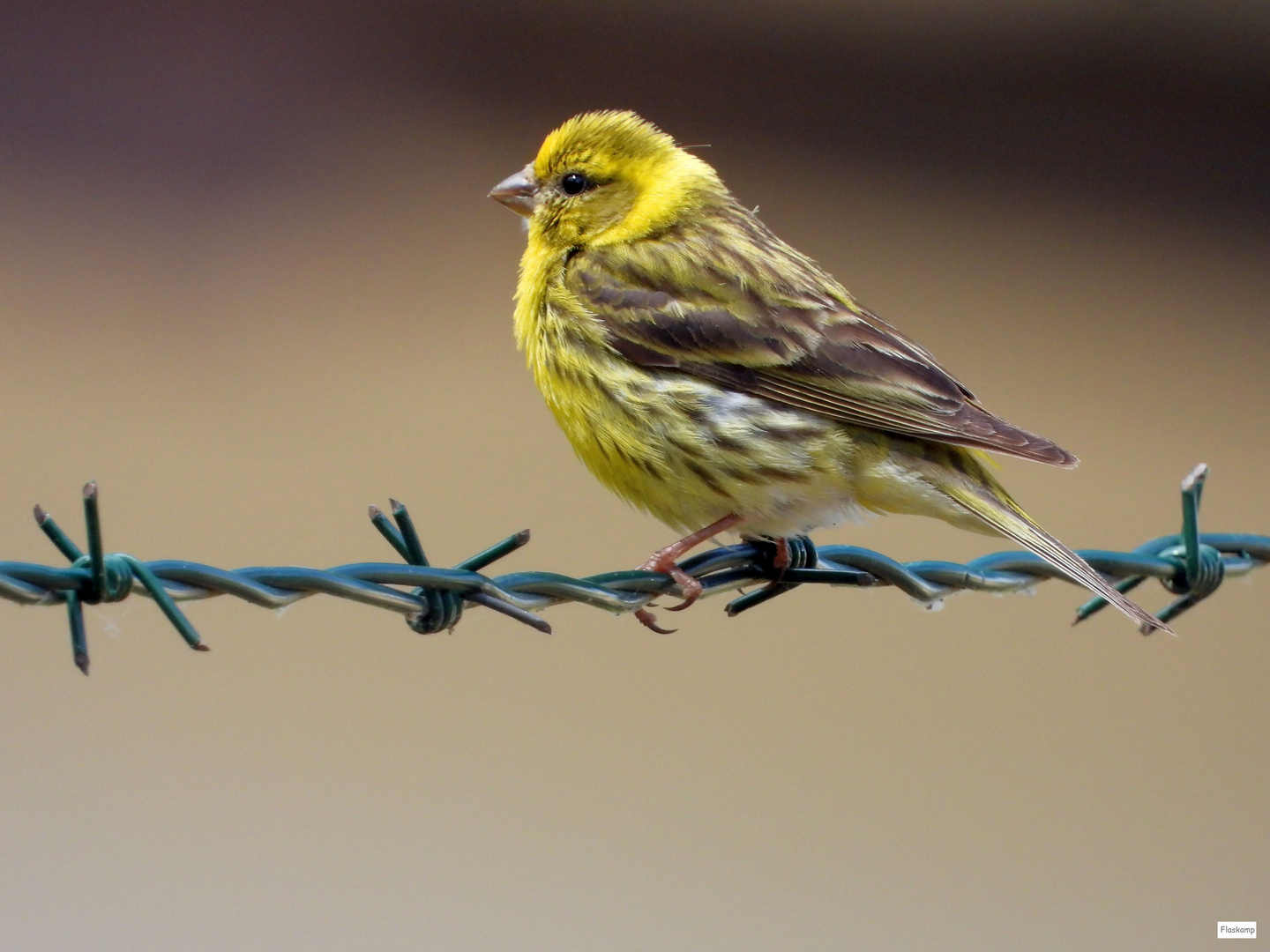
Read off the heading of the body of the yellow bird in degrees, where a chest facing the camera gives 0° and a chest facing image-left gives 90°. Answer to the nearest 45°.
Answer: approximately 90°
